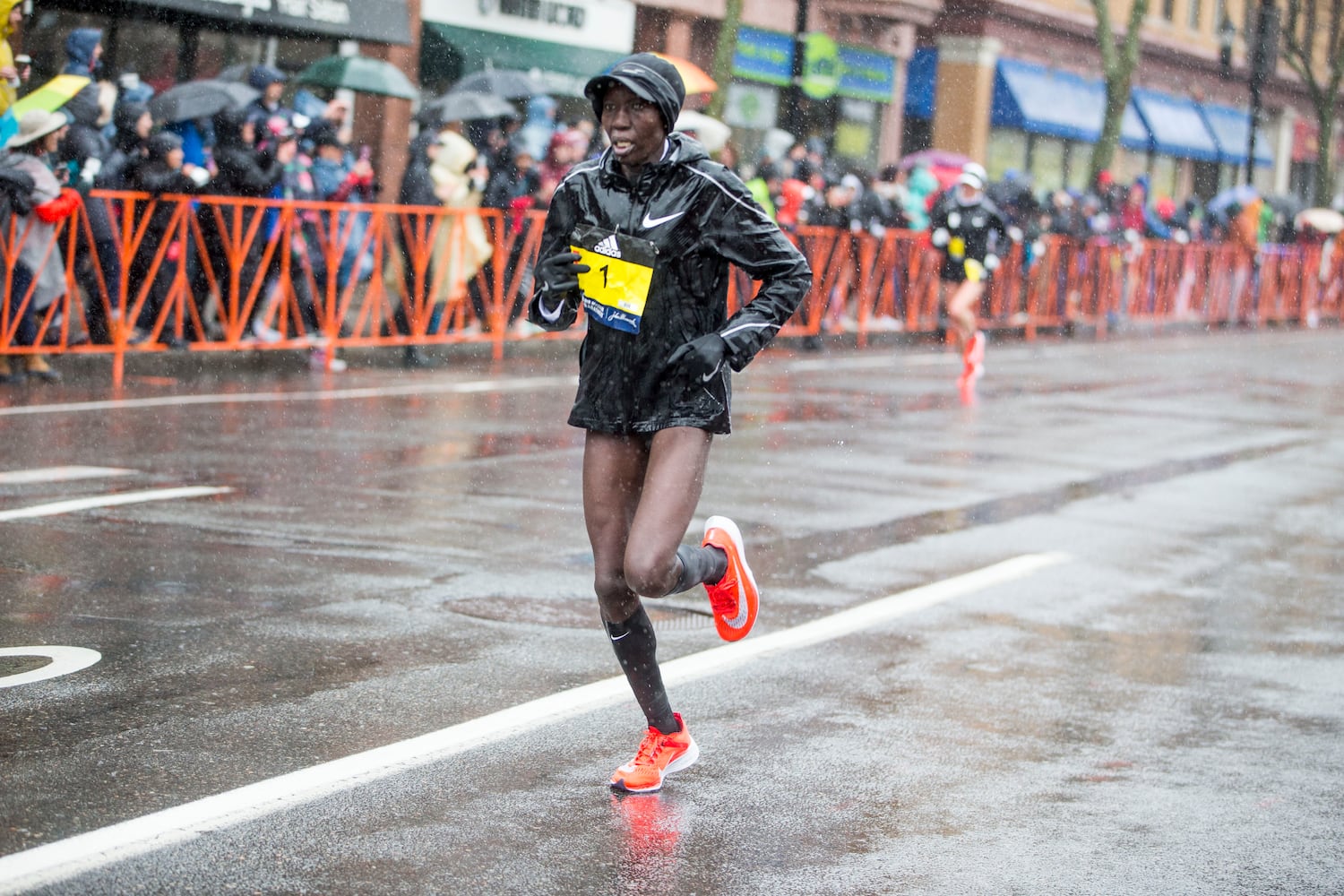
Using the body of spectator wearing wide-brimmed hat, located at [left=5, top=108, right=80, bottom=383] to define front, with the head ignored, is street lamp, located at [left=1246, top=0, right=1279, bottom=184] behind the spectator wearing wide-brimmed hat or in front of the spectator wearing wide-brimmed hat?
in front

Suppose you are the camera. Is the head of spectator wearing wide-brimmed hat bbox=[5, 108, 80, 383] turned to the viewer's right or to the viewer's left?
to the viewer's right

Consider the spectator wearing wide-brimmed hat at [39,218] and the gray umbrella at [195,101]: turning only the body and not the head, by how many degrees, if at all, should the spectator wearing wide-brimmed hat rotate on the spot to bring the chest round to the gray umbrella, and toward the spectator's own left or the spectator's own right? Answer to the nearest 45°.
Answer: approximately 45° to the spectator's own left

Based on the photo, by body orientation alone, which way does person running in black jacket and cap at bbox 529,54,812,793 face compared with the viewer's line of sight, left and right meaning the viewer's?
facing the viewer and to the left of the viewer

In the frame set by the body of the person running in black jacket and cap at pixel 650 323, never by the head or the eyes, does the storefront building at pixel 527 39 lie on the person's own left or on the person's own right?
on the person's own right

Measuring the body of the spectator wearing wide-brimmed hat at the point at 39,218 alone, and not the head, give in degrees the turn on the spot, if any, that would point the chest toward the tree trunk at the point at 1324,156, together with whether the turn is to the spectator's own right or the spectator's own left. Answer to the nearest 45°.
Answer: approximately 45° to the spectator's own left

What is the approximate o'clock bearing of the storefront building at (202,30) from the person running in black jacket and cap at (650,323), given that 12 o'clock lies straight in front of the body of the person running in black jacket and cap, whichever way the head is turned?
The storefront building is roughly at 4 o'clock from the person running in black jacket and cap.

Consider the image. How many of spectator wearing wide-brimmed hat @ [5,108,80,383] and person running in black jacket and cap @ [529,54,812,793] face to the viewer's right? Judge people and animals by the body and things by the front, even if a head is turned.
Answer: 1

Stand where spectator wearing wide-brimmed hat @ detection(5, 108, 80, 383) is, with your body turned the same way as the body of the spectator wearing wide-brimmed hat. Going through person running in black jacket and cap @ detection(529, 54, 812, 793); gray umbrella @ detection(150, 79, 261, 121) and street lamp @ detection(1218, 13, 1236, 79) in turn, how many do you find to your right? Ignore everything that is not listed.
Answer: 1

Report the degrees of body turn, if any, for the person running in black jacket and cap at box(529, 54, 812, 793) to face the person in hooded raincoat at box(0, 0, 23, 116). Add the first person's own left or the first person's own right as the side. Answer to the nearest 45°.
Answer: approximately 90° to the first person's own right

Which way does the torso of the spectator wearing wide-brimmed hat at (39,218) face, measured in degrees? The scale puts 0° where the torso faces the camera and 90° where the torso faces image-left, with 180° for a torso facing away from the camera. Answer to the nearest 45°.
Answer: approximately 270°

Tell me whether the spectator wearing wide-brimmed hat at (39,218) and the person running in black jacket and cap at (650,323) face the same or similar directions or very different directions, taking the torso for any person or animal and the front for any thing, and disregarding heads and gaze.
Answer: very different directions

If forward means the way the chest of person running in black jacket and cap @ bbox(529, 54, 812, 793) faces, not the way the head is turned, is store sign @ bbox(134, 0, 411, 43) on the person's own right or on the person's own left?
on the person's own right

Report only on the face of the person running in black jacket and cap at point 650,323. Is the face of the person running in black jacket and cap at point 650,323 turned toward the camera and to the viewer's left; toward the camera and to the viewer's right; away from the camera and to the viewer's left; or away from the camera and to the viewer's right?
toward the camera and to the viewer's left
